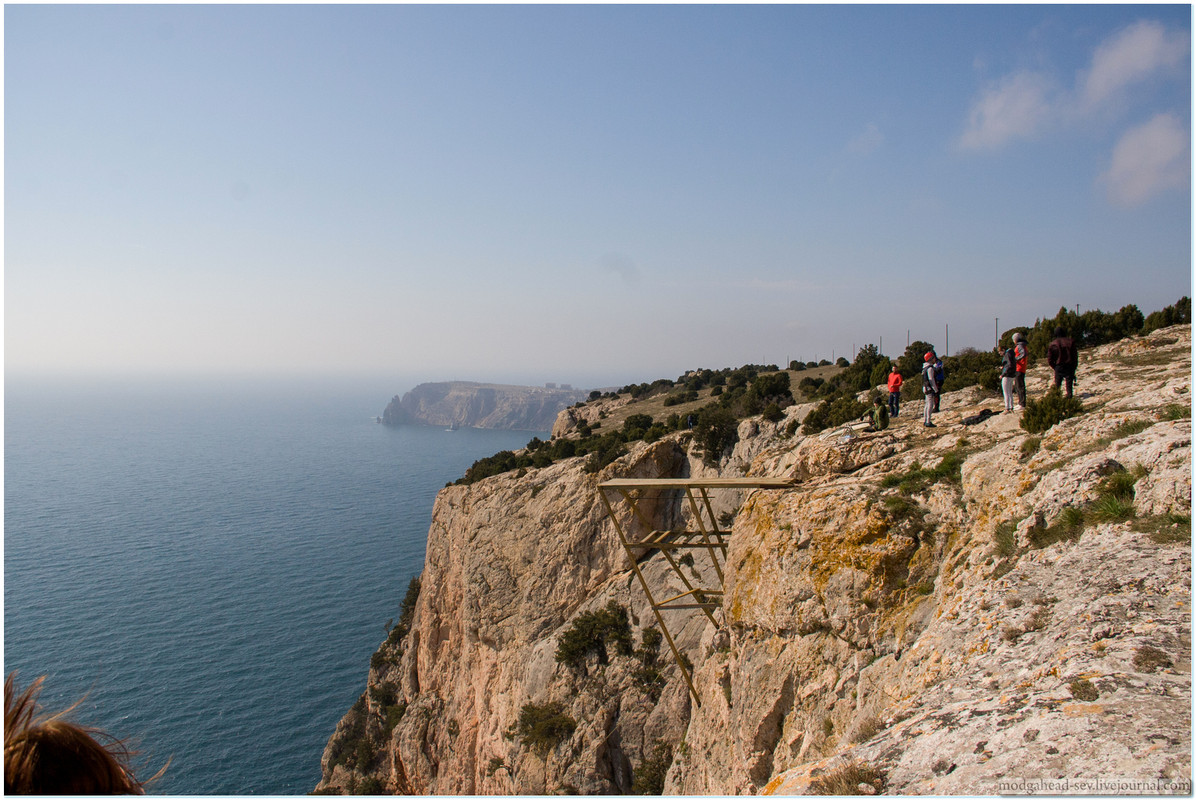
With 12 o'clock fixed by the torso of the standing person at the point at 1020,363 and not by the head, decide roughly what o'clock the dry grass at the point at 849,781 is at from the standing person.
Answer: The dry grass is roughly at 9 o'clock from the standing person.

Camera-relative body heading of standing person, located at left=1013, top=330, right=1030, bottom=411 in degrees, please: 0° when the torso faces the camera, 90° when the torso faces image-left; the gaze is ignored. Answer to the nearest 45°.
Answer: approximately 90°

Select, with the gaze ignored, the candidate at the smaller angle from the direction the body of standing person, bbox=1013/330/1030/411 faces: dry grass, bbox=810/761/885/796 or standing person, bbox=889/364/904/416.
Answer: the standing person
